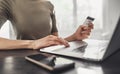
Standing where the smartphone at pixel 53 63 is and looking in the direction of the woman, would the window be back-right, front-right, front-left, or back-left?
front-right

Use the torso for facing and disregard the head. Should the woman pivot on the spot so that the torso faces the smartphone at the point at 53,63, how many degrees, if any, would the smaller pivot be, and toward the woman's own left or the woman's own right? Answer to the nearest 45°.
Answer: approximately 45° to the woman's own right

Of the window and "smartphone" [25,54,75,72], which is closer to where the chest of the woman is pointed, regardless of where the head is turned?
the smartphone

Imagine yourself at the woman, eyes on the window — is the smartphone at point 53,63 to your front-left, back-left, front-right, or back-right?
back-right

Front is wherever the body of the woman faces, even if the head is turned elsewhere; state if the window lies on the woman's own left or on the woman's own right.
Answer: on the woman's own left

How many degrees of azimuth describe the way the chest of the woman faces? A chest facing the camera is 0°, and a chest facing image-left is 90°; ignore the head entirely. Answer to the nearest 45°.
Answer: approximately 315°
